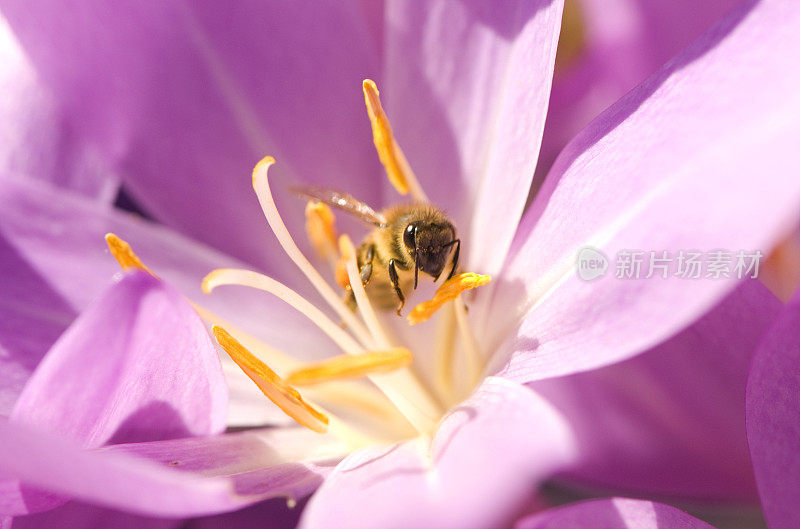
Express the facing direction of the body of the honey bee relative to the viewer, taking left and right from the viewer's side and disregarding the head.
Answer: facing the viewer and to the right of the viewer
